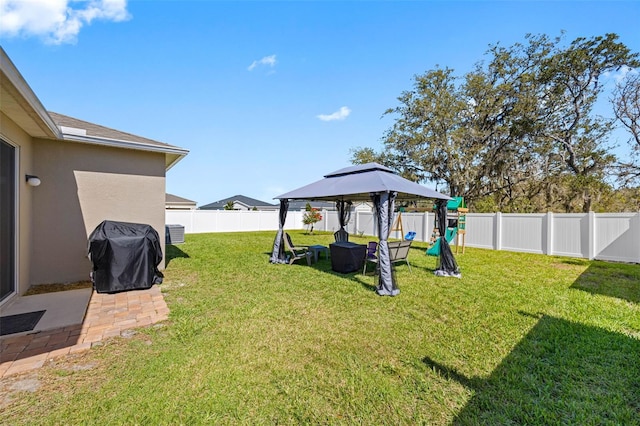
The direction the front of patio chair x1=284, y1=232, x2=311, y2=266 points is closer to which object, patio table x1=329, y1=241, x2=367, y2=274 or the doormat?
the patio table

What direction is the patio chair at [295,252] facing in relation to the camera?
to the viewer's right

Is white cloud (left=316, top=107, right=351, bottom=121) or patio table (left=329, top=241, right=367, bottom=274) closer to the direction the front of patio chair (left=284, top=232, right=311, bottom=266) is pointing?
the patio table

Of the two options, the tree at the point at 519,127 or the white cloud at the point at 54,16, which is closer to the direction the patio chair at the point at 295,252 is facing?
the tree

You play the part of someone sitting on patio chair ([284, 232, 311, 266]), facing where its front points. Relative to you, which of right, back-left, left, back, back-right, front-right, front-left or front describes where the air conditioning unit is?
back-left

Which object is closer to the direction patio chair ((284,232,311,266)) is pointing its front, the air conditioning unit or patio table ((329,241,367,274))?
the patio table

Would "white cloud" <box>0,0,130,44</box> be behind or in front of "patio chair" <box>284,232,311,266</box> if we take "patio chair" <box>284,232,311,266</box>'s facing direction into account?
behind

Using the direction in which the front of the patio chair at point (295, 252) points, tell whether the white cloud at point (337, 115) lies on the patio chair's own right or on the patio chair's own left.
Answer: on the patio chair's own left

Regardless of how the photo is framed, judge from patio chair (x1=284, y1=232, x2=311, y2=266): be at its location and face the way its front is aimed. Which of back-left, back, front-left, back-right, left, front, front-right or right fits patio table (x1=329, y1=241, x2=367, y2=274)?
front-right

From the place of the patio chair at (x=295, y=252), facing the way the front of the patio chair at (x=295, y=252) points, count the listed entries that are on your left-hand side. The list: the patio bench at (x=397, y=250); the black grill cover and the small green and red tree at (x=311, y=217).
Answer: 1

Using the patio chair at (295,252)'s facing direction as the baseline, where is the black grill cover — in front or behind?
behind

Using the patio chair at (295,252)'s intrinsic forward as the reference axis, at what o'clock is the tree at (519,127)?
The tree is roughly at 11 o'clock from the patio chair.

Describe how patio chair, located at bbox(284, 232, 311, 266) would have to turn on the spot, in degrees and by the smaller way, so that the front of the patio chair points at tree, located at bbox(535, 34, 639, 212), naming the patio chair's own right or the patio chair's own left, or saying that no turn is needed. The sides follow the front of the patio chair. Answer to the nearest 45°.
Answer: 0° — it already faces it

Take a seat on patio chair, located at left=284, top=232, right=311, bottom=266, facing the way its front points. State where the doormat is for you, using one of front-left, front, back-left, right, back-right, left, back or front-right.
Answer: back-right
